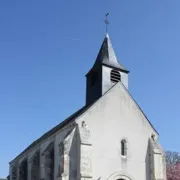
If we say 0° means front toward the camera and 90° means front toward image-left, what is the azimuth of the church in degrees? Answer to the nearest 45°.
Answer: approximately 315°
